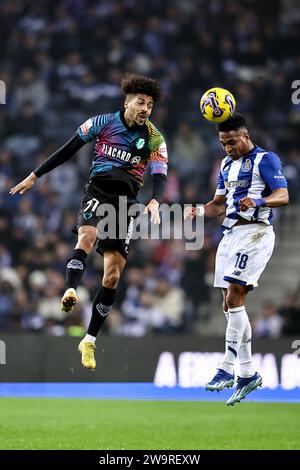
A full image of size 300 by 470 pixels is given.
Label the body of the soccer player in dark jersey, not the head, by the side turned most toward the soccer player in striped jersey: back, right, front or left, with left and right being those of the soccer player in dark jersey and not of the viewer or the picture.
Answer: left

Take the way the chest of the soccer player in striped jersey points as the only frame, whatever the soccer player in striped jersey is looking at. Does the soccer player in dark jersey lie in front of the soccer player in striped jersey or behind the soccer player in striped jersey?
in front

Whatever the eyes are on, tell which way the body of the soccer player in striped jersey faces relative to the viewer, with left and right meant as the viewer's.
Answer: facing the viewer and to the left of the viewer

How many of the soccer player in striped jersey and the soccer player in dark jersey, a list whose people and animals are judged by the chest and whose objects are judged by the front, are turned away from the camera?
0

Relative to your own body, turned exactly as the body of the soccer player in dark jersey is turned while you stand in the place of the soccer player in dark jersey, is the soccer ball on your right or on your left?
on your left

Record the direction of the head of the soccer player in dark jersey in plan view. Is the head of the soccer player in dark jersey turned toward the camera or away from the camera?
toward the camera

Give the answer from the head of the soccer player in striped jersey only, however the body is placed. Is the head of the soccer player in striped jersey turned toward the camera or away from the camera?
toward the camera

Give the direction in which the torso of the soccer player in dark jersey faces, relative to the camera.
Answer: toward the camera
